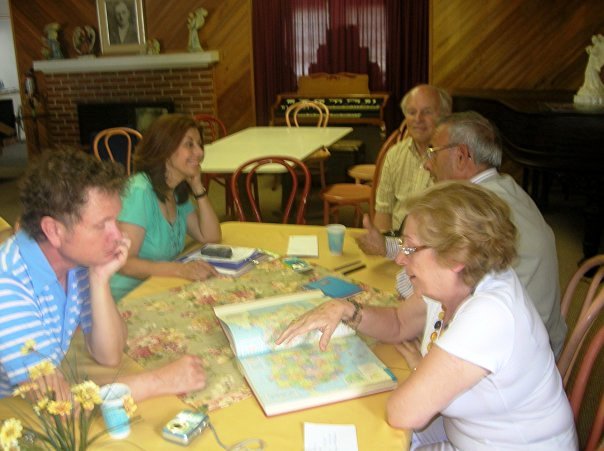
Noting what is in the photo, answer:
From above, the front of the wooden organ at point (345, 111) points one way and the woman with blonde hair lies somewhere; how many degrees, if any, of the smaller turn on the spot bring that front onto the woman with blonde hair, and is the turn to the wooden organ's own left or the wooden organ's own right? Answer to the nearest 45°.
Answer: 0° — it already faces them

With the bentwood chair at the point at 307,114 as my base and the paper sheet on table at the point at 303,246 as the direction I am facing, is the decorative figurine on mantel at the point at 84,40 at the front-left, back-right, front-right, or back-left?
back-right

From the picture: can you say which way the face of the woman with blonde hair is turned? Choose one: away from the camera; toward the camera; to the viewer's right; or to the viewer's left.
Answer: to the viewer's left

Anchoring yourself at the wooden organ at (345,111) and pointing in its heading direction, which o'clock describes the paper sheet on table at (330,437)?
The paper sheet on table is roughly at 12 o'clock from the wooden organ.

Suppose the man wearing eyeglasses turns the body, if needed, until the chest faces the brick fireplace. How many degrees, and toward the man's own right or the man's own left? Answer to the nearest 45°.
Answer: approximately 45° to the man's own right

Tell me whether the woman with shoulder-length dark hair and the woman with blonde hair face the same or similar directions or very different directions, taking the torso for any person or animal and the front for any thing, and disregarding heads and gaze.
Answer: very different directions

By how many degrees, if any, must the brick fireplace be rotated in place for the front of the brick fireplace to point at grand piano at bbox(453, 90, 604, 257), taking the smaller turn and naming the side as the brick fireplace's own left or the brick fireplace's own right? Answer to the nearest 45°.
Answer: approximately 45° to the brick fireplace's own left

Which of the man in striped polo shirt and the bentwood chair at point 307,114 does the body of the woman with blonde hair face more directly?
the man in striped polo shirt

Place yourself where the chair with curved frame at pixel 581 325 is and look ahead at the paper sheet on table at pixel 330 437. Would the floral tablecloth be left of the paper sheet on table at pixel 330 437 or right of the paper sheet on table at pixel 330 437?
right

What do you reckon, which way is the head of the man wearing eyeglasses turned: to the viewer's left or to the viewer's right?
to the viewer's left

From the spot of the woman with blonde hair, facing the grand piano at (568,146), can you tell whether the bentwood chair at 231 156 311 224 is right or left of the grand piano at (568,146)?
left
